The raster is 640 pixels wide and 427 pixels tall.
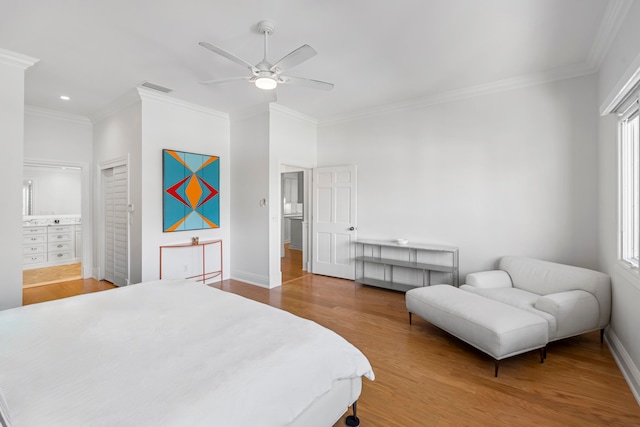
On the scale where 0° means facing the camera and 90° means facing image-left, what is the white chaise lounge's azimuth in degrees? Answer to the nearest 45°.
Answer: approximately 45°

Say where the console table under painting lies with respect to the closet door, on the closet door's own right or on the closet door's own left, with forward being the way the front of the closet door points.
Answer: on the closet door's own left

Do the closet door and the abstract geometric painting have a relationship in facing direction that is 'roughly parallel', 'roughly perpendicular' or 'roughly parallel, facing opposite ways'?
roughly perpendicular

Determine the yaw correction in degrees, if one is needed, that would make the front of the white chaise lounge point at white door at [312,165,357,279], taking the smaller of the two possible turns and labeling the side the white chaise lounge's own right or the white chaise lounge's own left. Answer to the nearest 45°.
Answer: approximately 90° to the white chaise lounge's own right

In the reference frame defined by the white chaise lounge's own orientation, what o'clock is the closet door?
The closet door is roughly at 1 o'clock from the white chaise lounge.

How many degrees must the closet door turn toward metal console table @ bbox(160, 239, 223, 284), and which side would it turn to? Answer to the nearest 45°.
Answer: approximately 90° to its left

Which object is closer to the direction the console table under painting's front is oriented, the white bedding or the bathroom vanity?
the white bedding
